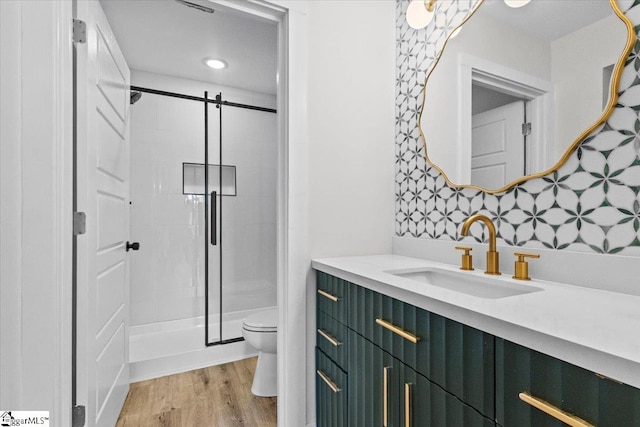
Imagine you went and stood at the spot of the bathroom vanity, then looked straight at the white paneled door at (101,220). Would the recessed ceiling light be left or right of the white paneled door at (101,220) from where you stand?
right

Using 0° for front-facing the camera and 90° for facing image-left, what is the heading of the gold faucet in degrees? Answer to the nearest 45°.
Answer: approximately 45°

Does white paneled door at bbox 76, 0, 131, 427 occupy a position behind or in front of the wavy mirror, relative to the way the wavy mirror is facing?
in front

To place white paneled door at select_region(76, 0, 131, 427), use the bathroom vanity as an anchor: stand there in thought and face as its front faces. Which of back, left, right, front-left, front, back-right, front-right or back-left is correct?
front-right

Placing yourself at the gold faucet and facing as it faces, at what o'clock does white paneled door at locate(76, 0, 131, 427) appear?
The white paneled door is roughly at 1 o'clock from the gold faucet.

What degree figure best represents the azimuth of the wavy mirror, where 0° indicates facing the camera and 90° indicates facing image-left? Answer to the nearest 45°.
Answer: approximately 45°

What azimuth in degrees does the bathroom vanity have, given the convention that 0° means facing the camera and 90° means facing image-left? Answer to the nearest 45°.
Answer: approximately 45°

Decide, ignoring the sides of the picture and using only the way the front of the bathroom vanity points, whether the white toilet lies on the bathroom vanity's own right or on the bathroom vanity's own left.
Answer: on the bathroom vanity's own right
